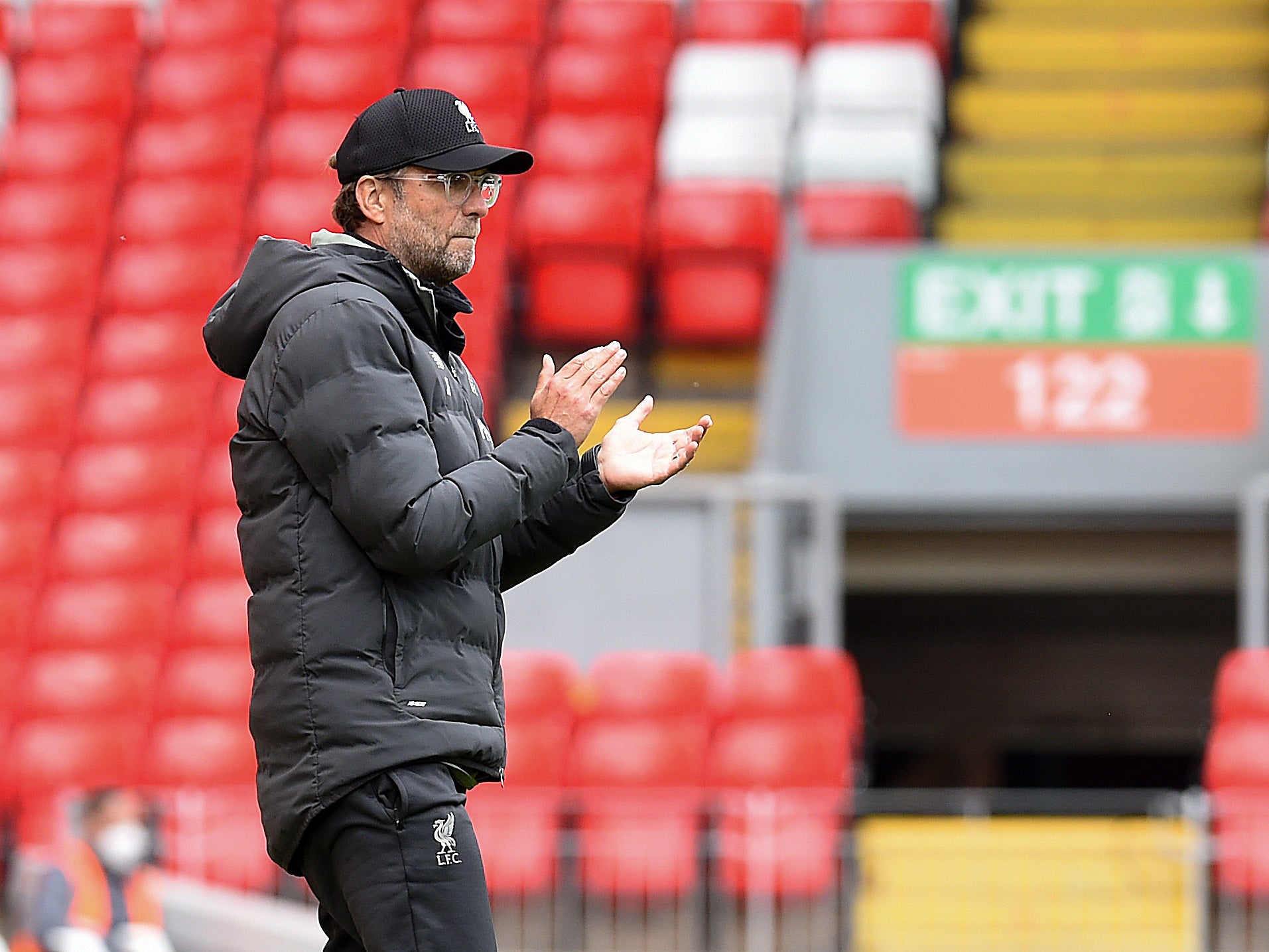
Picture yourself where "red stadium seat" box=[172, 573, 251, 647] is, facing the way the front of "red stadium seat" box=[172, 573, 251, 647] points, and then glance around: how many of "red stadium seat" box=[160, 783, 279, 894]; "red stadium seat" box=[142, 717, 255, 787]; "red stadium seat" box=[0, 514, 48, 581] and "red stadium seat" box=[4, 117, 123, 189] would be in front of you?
2

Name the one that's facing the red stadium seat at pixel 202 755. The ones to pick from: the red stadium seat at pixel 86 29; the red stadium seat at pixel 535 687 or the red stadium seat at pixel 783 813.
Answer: the red stadium seat at pixel 86 29

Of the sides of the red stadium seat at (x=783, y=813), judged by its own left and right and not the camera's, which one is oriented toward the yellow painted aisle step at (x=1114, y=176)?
back

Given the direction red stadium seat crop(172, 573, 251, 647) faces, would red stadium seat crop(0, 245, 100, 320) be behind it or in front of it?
behind

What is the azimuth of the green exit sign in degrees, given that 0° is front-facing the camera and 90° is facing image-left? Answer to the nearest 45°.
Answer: approximately 0°

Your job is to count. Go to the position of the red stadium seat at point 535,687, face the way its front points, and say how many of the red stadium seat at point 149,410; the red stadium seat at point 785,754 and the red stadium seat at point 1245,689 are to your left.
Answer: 2

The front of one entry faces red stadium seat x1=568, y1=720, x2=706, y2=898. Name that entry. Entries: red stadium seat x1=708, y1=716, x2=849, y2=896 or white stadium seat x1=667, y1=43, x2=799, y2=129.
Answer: the white stadium seat

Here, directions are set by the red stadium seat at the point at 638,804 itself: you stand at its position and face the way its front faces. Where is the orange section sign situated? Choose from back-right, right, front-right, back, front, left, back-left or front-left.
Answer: back-left

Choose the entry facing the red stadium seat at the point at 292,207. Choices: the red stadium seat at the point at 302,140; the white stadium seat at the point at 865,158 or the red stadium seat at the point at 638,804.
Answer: the red stadium seat at the point at 302,140
